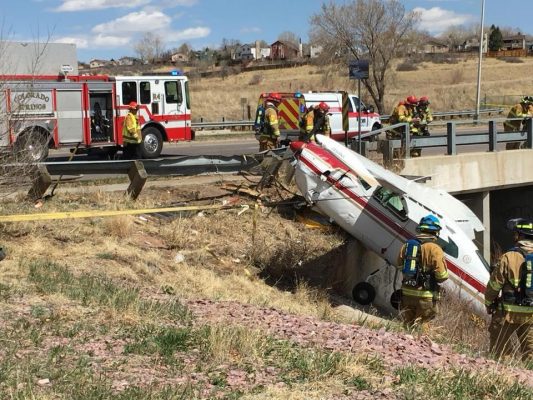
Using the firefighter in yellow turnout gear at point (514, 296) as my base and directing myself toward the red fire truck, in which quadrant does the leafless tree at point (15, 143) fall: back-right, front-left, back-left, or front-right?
front-left

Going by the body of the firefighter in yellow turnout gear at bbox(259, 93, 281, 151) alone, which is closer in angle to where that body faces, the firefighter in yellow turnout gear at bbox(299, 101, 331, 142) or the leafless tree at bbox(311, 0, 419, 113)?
the firefighter in yellow turnout gear

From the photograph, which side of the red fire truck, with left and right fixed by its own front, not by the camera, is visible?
right

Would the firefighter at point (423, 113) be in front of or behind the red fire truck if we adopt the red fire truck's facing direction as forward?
in front

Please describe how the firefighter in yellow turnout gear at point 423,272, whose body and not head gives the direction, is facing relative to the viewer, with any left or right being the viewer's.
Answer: facing away from the viewer and to the right of the viewer

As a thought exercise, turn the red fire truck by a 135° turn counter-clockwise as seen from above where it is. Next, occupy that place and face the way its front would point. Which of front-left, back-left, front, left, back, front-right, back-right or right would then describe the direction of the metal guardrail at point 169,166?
back-left

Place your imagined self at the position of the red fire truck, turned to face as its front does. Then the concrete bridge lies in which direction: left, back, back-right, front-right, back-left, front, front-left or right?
front-right

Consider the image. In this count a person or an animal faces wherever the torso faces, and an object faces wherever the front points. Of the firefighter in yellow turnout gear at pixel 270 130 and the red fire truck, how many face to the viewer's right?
2

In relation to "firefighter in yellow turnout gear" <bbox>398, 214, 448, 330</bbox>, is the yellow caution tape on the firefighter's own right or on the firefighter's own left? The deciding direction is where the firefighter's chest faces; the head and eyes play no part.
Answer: on the firefighter's own left

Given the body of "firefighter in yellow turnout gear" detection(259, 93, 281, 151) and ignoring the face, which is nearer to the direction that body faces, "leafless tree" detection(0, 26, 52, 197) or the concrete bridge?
the concrete bridge

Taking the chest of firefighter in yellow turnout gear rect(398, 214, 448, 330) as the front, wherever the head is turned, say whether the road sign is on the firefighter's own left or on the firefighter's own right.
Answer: on the firefighter's own left

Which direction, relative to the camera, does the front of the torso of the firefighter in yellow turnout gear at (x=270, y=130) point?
to the viewer's right

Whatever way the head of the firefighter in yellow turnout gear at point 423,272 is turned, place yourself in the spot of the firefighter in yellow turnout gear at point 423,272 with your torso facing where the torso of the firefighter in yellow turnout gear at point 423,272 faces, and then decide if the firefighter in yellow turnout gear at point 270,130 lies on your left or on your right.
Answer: on your left
